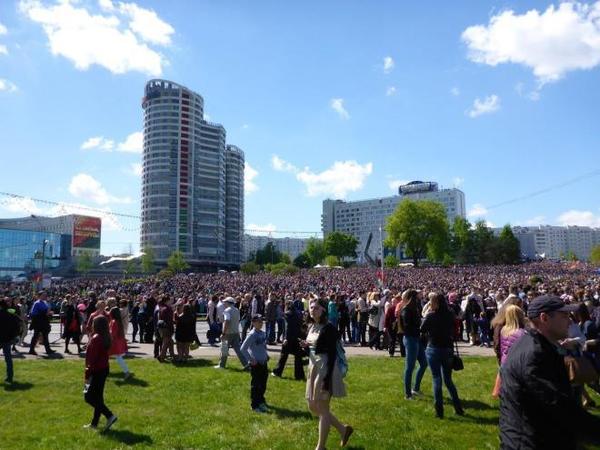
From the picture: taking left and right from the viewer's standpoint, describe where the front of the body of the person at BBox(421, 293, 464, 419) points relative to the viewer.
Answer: facing away from the viewer and to the left of the viewer

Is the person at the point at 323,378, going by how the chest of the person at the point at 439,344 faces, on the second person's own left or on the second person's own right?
on the second person's own left

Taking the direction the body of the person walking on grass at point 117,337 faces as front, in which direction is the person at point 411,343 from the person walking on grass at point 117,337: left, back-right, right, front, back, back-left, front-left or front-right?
back-left

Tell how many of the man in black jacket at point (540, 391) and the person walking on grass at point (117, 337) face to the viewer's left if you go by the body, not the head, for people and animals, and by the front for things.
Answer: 1
